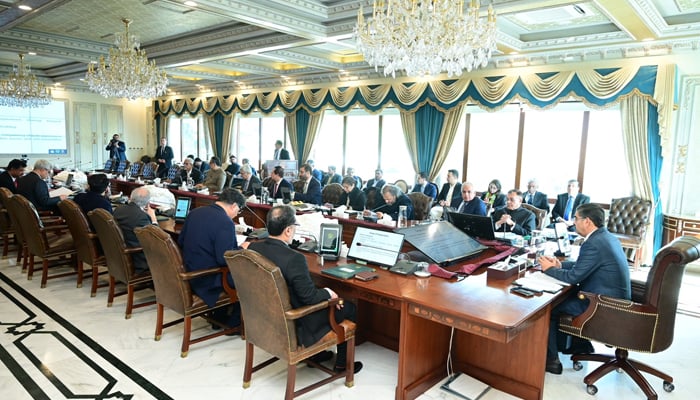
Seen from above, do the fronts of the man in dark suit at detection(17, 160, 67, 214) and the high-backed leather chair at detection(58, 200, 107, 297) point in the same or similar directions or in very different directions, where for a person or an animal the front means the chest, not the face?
same or similar directions

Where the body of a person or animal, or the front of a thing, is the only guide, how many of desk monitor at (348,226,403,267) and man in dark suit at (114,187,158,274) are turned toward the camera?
1

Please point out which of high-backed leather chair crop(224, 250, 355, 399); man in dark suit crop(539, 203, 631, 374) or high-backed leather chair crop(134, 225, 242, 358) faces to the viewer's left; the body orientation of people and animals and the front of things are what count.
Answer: the man in dark suit

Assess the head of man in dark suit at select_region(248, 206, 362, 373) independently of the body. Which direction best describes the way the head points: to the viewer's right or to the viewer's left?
to the viewer's right

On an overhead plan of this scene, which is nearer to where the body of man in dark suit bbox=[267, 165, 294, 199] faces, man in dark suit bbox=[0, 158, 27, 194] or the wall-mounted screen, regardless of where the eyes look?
the man in dark suit

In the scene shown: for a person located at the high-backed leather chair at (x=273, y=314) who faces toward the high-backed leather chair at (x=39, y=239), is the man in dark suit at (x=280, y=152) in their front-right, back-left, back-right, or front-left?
front-right

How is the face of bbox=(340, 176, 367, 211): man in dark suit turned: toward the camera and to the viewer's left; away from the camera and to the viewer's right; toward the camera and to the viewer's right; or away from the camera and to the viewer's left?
toward the camera and to the viewer's left

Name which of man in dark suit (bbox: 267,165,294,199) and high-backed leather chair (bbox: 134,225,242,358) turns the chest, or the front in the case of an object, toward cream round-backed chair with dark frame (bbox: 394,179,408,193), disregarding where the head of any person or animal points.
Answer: the high-backed leather chair

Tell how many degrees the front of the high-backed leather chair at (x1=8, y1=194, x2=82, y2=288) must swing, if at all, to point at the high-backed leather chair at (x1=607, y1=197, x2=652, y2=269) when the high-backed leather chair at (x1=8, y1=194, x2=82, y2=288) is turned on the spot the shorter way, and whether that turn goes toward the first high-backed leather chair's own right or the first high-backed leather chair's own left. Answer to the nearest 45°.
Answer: approximately 45° to the first high-backed leather chair's own right

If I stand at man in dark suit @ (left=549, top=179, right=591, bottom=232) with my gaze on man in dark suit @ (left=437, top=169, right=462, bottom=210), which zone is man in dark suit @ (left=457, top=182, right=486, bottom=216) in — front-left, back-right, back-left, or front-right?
front-left

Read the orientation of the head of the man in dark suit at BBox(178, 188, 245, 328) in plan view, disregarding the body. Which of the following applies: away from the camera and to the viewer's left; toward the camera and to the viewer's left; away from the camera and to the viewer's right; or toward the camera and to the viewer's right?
away from the camera and to the viewer's right

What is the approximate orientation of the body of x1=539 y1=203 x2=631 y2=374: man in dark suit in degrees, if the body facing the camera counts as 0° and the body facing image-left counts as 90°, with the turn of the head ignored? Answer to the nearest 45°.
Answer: approximately 90°

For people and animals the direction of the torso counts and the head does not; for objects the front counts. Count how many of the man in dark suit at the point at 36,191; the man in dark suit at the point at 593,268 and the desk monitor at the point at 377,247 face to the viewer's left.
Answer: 1

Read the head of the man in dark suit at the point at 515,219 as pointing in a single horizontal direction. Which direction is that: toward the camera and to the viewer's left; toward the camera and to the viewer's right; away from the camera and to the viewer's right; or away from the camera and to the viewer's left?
toward the camera and to the viewer's left

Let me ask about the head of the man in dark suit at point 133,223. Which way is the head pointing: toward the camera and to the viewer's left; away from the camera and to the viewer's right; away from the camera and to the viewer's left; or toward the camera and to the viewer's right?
away from the camera and to the viewer's right

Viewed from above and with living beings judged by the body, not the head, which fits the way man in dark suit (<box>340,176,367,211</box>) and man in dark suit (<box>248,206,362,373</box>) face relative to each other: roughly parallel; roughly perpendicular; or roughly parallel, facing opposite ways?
roughly parallel, facing opposite ways

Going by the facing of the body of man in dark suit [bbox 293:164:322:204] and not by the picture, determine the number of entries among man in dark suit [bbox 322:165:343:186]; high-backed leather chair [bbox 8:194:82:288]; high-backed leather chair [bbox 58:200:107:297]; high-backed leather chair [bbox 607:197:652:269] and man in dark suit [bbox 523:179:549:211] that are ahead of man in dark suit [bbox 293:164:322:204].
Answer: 2

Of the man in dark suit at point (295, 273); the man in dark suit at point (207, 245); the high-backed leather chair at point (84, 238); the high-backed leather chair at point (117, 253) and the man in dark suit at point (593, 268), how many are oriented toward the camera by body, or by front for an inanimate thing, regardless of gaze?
0

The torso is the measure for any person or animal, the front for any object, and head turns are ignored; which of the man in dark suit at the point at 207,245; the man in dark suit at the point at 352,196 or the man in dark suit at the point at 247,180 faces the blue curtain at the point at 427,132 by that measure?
the man in dark suit at the point at 207,245

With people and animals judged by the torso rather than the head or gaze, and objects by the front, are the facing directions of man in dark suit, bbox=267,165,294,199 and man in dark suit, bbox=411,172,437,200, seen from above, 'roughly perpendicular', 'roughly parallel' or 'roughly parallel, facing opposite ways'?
roughly parallel
